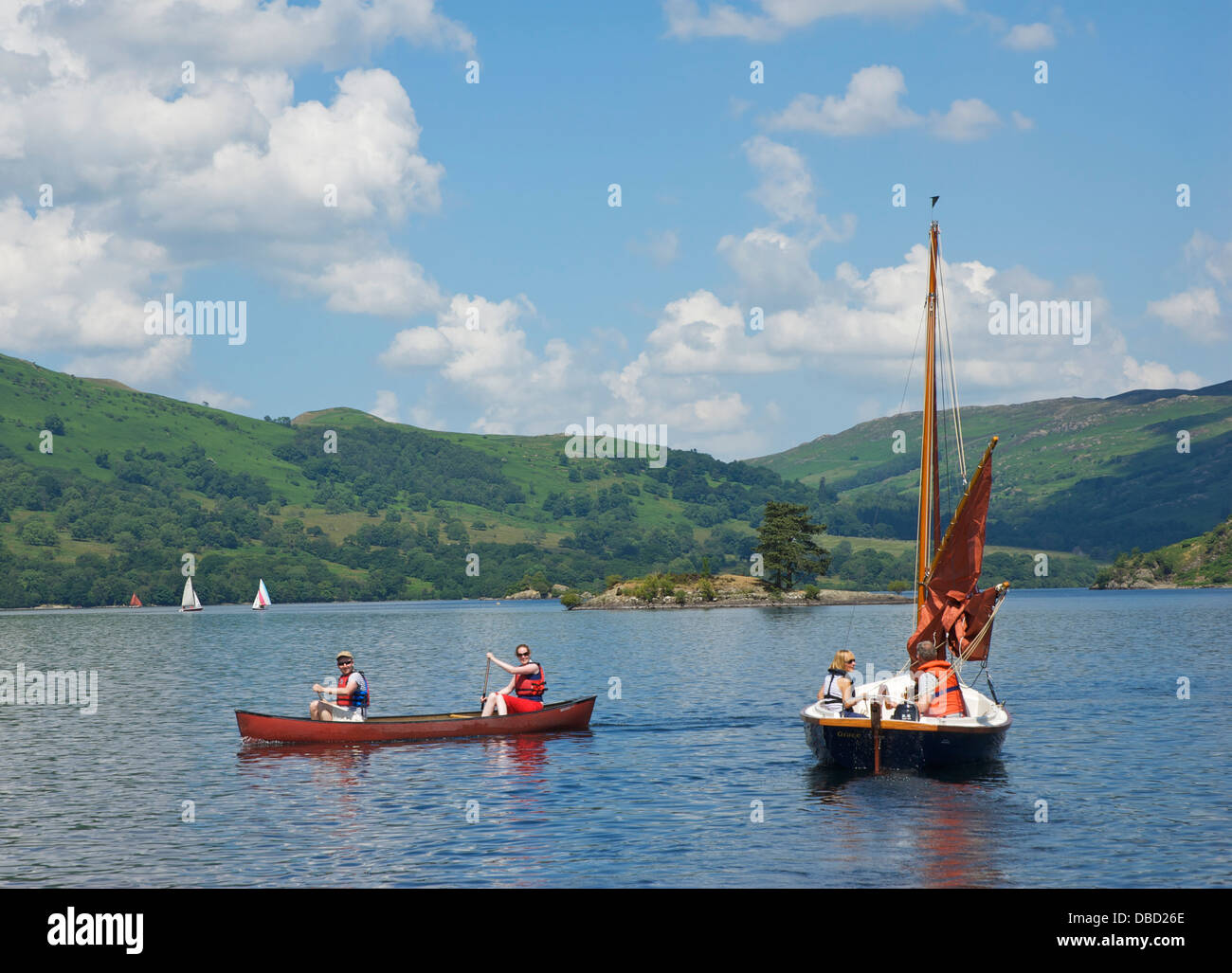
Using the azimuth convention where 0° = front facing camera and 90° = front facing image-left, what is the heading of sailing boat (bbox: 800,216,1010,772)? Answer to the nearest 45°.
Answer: approximately 180°

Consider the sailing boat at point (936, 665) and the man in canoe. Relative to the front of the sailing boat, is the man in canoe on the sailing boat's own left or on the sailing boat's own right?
on the sailing boat's own left

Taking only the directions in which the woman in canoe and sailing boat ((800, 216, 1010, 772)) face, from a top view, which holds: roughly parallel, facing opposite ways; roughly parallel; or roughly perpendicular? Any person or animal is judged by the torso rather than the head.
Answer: roughly perpendicular

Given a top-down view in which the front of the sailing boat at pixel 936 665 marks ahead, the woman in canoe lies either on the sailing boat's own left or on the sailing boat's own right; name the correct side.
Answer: on the sailing boat's own left

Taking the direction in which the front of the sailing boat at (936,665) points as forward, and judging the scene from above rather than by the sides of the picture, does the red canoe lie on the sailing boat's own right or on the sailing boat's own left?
on the sailing boat's own left
